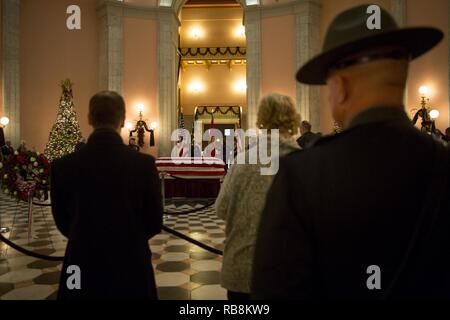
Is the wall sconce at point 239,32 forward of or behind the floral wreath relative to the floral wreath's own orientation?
behind

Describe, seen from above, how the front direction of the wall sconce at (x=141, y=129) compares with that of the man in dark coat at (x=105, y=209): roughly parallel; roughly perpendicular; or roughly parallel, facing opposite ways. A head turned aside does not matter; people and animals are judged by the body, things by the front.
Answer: roughly parallel, facing opposite ways

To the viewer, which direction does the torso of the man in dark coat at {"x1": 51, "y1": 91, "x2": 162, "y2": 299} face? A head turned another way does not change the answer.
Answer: away from the camera

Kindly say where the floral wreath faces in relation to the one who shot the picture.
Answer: facing the viewer

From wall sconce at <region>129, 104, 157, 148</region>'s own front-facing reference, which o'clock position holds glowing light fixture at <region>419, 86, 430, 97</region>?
The glowing light fixture is roughly at 10 o'clock from the wall sconce.

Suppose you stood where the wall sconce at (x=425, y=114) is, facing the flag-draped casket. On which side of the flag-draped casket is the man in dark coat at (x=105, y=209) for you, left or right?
left

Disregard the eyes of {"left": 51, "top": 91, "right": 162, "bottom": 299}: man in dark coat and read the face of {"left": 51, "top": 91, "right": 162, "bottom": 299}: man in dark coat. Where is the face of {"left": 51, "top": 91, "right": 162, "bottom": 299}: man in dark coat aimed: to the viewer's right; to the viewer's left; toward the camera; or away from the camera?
away from the camera

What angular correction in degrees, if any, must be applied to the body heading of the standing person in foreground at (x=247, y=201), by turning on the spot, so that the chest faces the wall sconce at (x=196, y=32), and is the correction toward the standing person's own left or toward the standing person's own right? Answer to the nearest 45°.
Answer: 0° — they already face it

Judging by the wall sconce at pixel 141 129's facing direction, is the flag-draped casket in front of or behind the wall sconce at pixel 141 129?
in front

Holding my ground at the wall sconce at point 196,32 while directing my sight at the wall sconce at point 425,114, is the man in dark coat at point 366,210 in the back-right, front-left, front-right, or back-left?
front-right

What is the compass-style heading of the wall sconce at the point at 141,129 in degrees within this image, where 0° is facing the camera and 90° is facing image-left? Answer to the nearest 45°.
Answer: approximately 0°

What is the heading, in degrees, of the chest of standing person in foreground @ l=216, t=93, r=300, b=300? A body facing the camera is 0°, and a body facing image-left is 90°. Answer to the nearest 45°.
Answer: approximately 180°

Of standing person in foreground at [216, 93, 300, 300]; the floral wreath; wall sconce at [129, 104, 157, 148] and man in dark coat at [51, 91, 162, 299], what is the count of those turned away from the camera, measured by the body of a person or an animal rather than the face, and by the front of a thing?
2

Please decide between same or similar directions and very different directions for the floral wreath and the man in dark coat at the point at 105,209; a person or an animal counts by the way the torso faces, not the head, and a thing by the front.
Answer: very different directions

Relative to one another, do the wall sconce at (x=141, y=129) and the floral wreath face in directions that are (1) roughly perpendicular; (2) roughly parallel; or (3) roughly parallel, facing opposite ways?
roughly parallel
